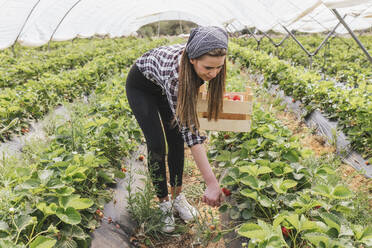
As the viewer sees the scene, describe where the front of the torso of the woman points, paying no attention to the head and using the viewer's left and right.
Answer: facing the viewer and to the right of the viewer

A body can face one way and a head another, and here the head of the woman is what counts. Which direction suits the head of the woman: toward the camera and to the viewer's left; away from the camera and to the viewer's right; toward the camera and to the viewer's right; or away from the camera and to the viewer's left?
toward the camera and to the viewer's right
